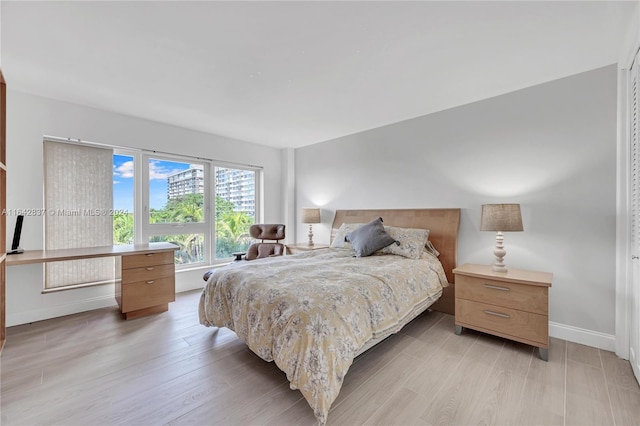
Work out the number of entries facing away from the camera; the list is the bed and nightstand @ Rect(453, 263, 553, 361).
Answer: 0

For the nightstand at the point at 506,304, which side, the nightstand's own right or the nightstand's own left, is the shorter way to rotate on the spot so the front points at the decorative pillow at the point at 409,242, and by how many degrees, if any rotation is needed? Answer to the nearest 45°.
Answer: approximately 45° to the nightstand's own right

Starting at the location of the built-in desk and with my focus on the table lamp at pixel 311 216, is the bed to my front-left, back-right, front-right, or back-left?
front-right

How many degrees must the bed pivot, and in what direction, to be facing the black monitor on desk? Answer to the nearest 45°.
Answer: approximately 45° to its right

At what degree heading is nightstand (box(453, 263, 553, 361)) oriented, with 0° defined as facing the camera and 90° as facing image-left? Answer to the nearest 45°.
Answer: approximately 45°

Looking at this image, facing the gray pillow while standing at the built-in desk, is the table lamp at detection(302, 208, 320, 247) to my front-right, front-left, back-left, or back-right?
front-left

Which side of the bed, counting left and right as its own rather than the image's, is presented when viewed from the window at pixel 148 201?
right
